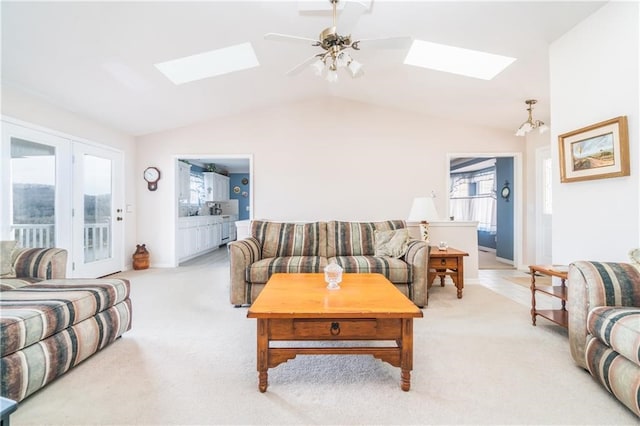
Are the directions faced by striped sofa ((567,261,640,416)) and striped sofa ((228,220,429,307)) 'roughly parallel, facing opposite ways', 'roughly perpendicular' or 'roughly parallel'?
roughly perpendicular

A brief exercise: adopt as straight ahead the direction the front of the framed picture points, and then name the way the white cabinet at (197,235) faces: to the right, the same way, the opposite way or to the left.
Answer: the opposite way

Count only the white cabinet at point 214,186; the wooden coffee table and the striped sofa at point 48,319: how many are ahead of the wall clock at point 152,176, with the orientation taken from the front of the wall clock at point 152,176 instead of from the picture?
2

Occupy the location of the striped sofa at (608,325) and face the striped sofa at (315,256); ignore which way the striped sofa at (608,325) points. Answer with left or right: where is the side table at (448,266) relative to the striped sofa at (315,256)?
right

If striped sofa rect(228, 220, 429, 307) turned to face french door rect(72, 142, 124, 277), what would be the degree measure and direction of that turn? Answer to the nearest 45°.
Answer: approximately 90° to its right

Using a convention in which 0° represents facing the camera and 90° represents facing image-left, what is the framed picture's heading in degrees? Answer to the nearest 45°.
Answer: approximately 45°

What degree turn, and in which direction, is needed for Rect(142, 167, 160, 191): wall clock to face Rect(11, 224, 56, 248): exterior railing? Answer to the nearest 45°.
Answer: approximately 45° to its right

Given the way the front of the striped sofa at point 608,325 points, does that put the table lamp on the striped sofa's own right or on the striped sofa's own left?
on the striped sofa's own right

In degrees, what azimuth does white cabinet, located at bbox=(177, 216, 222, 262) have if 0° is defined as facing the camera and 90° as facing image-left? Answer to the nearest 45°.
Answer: approximately 315°
